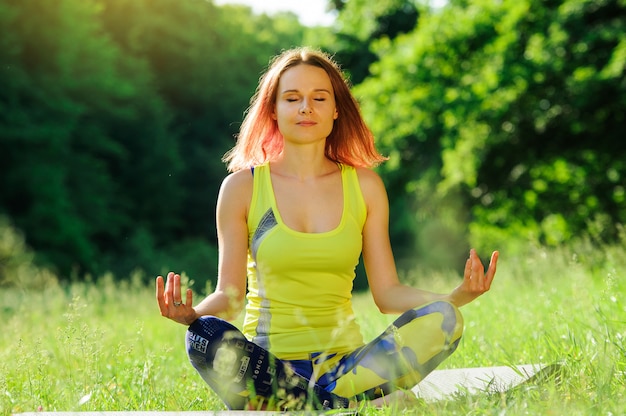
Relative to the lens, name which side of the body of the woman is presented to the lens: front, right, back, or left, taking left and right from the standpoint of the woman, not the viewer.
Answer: front

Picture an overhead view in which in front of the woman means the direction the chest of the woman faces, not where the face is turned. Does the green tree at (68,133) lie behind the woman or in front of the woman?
behind

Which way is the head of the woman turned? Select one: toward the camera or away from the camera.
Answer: toward the camera
